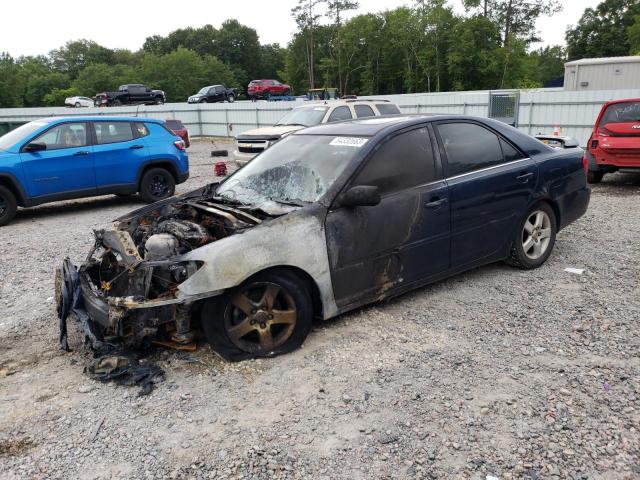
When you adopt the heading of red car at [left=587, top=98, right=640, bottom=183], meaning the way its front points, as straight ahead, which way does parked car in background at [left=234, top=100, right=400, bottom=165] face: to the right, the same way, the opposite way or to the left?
the opposite way

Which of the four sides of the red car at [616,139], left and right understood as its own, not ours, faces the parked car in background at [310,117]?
left

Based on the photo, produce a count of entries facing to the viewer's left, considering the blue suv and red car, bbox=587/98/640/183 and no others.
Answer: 1

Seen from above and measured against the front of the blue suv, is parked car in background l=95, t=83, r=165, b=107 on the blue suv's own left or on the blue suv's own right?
on the blue suv's own right

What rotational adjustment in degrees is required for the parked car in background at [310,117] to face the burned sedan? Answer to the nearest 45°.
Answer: approximately 45° to its left

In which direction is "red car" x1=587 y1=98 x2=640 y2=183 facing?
away from the camera

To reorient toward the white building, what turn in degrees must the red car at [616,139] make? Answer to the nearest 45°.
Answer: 0° — it already faces it

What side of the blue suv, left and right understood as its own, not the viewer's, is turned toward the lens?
left

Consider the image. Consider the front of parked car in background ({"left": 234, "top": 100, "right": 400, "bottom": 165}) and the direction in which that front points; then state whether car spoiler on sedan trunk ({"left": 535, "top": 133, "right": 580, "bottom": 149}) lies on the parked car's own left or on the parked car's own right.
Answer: on the parked car's own left

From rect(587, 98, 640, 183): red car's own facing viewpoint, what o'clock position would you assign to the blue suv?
The blue suv is roughly at 8 o'clock from the red car.

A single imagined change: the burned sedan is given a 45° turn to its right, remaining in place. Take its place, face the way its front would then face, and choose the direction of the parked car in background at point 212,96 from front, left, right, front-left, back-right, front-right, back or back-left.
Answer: right
